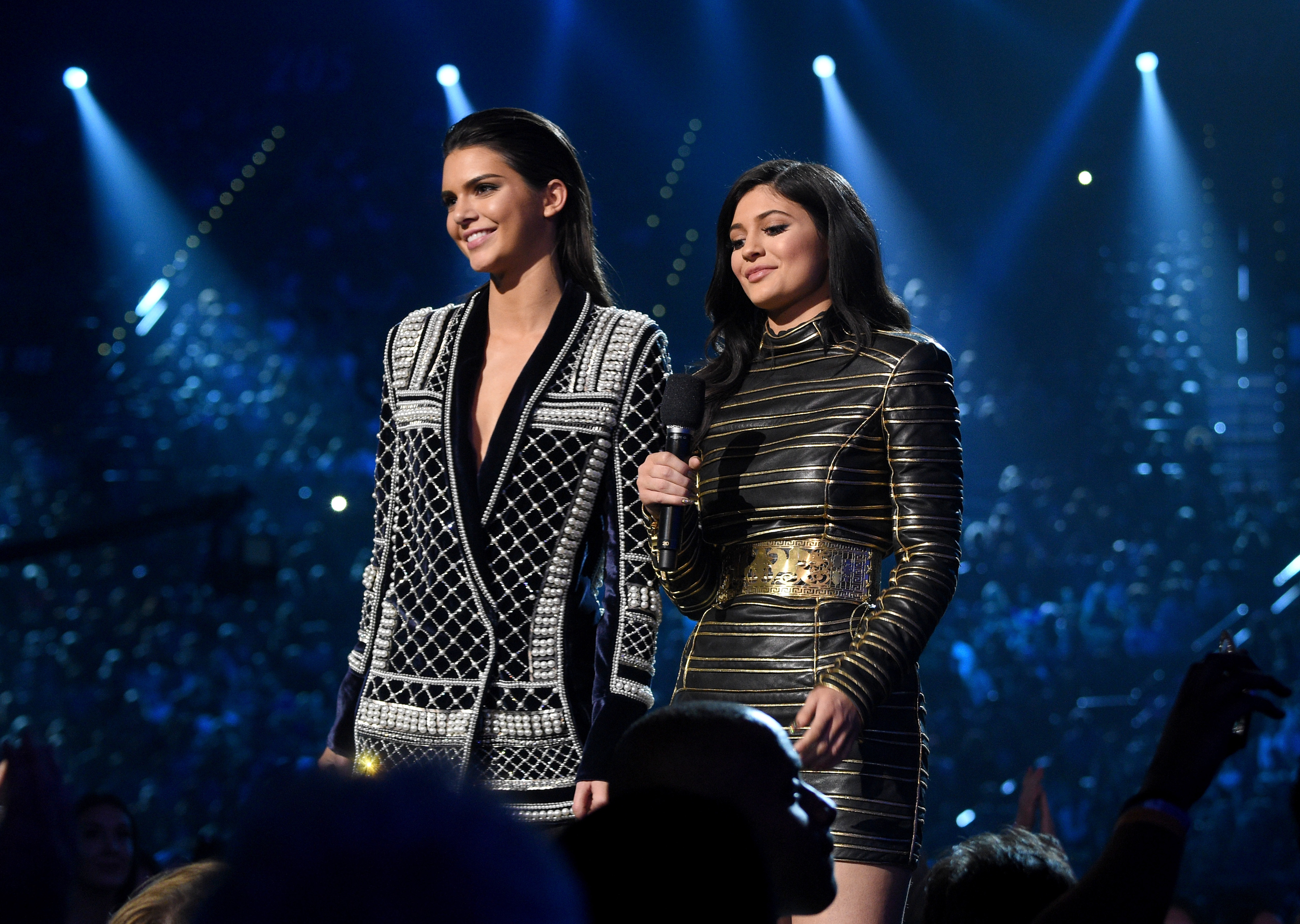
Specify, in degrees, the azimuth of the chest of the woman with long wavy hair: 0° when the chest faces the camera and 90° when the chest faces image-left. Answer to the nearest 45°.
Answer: approximately 45°

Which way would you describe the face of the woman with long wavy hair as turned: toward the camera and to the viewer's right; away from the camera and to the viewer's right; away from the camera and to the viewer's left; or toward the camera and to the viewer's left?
toward the camera and to the viewer's left

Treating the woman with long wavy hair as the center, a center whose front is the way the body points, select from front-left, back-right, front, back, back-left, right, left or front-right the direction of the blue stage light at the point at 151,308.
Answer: right
